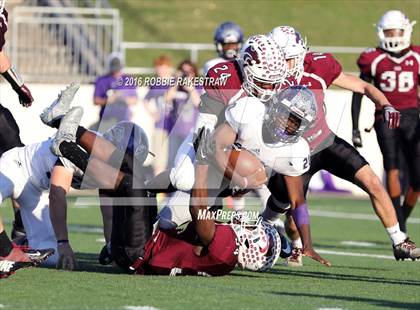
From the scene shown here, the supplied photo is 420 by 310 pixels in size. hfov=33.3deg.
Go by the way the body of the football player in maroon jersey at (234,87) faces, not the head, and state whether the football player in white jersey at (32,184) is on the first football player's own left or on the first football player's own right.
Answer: on the first football player's own right

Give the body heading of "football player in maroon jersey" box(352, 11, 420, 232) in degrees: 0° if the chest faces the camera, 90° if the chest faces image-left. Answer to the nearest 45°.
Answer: approximately 0°
